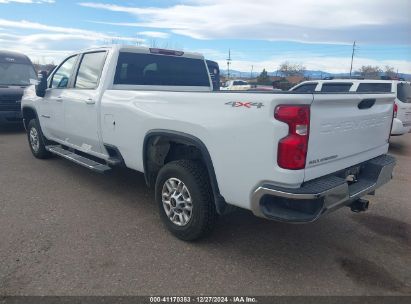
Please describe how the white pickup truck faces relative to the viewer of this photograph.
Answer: facing away from the viewer and to the left of the viewer

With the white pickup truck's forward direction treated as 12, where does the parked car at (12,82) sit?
The parked car is roughly at 12 o'clock from the white pickup truck.

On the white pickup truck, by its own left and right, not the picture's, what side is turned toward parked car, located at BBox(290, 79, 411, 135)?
right
